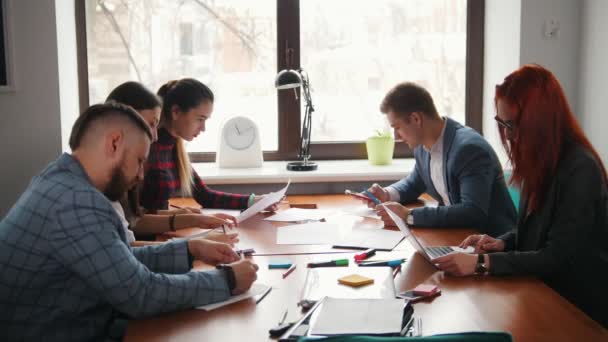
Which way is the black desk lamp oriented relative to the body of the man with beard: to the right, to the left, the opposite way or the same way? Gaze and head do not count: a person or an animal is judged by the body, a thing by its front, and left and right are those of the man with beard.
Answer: the opposite way

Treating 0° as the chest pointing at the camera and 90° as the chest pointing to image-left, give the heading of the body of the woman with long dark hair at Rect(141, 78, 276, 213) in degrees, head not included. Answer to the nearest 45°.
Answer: approximately 270°

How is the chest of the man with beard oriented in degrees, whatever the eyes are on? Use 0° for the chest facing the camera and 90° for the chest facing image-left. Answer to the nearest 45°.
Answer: approximately 270°

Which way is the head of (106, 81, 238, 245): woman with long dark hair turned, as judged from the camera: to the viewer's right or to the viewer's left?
to the viewer's right

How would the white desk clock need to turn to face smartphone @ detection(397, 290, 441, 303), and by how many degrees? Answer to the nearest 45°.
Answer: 0° — it already faces it

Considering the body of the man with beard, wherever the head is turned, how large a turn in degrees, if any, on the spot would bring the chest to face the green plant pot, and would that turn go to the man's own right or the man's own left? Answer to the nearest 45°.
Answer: approximately 45° to the man's own left

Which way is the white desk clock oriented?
toward the camera

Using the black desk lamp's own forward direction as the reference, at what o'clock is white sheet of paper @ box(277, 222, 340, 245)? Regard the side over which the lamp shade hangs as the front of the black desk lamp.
The white sheet of paper is roughly at 9 o'clock from the black desk lamp.

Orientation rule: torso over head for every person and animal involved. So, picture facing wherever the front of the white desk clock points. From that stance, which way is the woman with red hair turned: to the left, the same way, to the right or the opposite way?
to the right

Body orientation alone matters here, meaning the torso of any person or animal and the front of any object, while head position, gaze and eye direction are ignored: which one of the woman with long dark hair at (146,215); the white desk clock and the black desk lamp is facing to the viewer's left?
the black desk lamp

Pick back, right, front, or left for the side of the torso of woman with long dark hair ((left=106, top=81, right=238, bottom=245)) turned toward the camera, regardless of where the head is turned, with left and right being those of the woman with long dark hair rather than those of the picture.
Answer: right

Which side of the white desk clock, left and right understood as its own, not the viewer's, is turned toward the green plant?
left

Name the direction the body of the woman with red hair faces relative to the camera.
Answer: to the viewer's left
